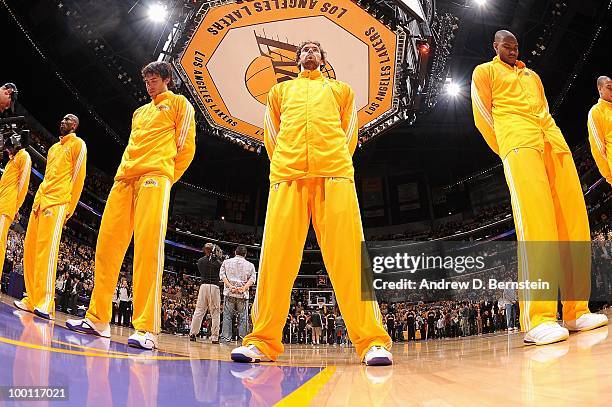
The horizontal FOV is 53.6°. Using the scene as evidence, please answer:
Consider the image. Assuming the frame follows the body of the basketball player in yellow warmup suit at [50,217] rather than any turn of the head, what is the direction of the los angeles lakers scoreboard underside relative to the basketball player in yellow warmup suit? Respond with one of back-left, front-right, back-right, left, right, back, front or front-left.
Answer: back

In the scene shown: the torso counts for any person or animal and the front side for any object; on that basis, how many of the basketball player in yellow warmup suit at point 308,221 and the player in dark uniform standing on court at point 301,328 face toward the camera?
2

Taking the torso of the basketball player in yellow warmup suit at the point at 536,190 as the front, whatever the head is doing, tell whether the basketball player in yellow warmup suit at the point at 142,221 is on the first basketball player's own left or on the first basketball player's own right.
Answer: on the first basketball player's own right

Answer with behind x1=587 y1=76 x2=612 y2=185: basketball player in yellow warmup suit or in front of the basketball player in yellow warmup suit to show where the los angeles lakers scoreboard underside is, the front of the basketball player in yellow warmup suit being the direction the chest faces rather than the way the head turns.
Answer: behind

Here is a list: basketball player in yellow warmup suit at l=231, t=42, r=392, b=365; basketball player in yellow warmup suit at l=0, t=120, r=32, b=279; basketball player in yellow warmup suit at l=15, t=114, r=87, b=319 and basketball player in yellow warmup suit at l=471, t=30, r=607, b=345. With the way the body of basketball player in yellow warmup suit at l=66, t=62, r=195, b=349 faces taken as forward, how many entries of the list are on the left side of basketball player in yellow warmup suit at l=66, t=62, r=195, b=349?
2

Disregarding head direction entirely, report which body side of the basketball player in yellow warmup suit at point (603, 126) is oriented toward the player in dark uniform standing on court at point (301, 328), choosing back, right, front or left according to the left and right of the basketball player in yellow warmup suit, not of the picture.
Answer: back

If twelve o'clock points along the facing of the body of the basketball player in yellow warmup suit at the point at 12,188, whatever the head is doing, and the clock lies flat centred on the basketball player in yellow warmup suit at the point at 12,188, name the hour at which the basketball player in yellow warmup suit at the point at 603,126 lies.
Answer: the basketball player in yellow warmup suit at the point at 603,126 is roughly at 9 o'clock from the basketball player in yellow warmup suit at the point at 12,188.

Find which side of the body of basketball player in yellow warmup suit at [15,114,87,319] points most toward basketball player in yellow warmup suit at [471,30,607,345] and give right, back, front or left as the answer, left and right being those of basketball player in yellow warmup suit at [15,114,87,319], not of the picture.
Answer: left

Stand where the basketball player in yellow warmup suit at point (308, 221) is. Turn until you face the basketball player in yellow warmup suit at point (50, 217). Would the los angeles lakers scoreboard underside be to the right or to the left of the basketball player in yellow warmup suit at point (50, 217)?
right
